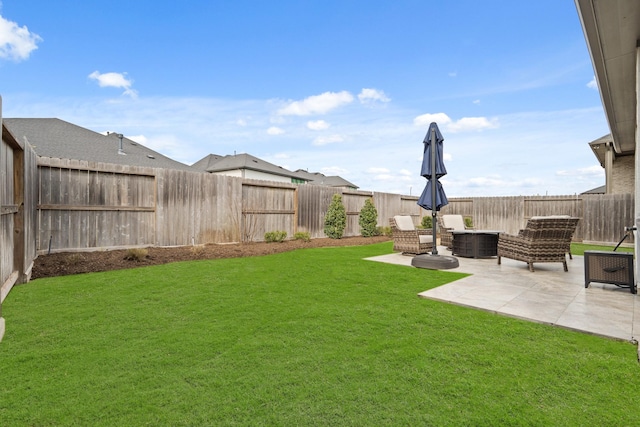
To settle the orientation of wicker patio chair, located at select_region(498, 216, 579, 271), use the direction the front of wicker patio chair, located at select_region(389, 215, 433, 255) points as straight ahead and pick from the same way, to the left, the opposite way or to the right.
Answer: the opposite way

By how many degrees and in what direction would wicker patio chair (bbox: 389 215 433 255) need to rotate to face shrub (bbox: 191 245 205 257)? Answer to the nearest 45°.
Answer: approximately 135° to its right

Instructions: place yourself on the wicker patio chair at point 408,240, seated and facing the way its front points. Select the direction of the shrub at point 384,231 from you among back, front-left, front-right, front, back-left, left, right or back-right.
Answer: back-left

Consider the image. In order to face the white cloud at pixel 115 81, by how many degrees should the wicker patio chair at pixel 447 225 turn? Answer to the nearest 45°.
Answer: approximately 135° to its right

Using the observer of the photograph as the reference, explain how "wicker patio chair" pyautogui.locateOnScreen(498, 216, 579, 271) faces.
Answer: facing away from the viewer and to the left of the viewer

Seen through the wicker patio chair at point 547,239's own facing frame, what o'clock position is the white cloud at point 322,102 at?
The white cloud is roughly at 12 o'clock from the wicker patio chair.

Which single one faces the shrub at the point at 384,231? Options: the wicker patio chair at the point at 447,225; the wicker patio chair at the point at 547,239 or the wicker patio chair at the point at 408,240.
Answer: the wicker patio chair at the point at 547,239

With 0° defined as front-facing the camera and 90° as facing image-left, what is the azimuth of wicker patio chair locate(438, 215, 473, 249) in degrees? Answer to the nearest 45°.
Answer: approximately 315°

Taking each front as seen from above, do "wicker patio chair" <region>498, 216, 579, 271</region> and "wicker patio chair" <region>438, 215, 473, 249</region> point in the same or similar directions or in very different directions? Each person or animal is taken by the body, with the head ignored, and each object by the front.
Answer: very different directions

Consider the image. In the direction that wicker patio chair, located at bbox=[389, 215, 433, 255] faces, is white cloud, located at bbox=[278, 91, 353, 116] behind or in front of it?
behind

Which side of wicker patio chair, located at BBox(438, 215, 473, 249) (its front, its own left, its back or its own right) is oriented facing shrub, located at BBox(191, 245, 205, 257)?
right
